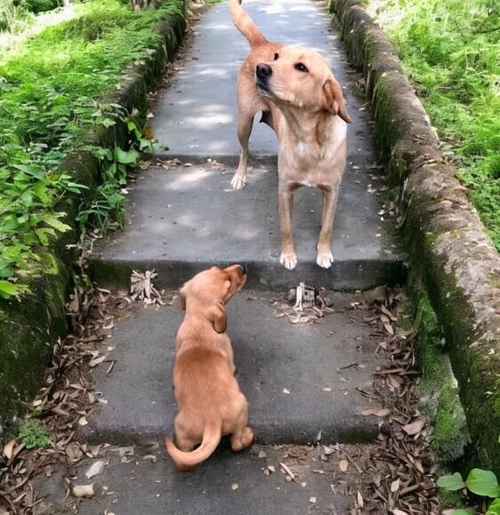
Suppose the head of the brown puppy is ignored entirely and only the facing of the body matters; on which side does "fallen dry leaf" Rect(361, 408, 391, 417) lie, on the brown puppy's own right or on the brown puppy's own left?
on the brown puppy's own right

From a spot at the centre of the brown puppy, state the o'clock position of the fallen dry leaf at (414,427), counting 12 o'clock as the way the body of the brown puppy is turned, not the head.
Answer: The fallen dry leaf is roughly at 3 o'clock from the brown puppy.

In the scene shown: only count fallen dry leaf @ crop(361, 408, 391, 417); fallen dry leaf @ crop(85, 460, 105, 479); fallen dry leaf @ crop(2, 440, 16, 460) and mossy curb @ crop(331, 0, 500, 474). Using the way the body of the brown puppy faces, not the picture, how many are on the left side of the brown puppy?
2

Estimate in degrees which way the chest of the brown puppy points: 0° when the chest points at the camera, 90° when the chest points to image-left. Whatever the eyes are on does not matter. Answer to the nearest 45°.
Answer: approximately 180°

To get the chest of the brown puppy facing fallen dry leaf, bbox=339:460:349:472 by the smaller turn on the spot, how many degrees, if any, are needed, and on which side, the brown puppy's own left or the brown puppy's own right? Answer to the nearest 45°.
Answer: approximately 90° to the brown puppy's own right

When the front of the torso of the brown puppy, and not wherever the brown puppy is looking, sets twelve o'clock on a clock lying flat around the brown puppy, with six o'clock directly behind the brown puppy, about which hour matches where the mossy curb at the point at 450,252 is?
The mossy curb is roughly at 2 o'clock from the brown puppy.

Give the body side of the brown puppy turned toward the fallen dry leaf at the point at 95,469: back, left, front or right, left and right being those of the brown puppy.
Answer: left

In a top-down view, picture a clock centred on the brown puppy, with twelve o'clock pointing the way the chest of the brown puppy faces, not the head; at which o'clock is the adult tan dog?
The adult tan dog is roughly at 1 o'clock from the brown puppy.

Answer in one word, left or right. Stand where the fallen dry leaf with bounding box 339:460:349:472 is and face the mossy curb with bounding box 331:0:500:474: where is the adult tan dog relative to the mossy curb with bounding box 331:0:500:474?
left

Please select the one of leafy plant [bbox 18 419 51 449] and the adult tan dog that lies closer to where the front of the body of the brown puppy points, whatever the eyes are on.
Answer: the adult tan dog
